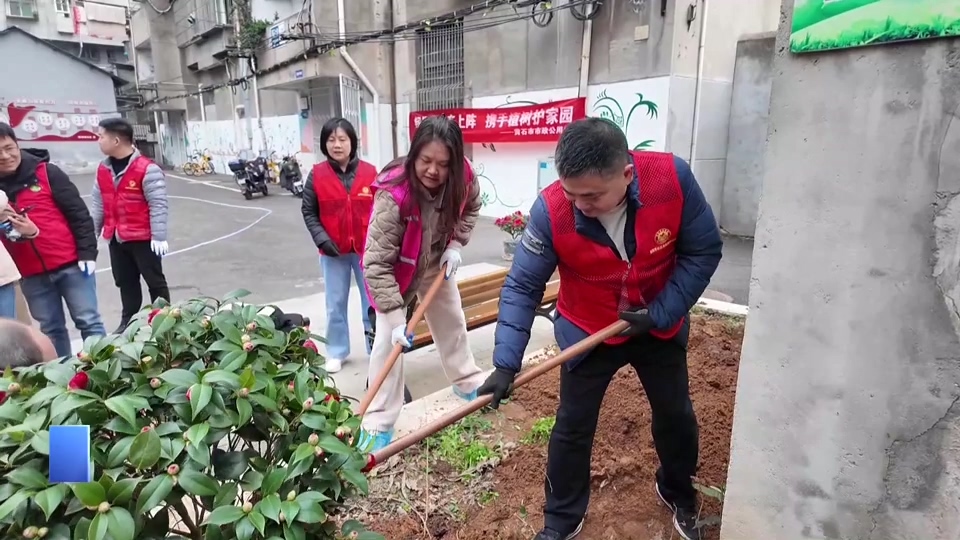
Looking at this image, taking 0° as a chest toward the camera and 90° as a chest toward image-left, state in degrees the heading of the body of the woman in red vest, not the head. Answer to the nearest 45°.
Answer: approximately 0°

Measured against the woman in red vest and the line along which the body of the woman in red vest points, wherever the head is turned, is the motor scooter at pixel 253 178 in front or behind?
behind

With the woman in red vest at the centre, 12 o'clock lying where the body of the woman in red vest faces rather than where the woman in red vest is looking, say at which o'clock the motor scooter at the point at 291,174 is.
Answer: The motor scooter is roughly at 6 o'clock from the woman in red vest.
